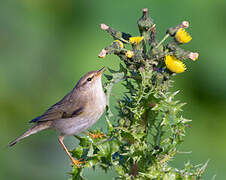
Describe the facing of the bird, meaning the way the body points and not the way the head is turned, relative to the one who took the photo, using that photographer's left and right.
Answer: facing to the right of the viewer
